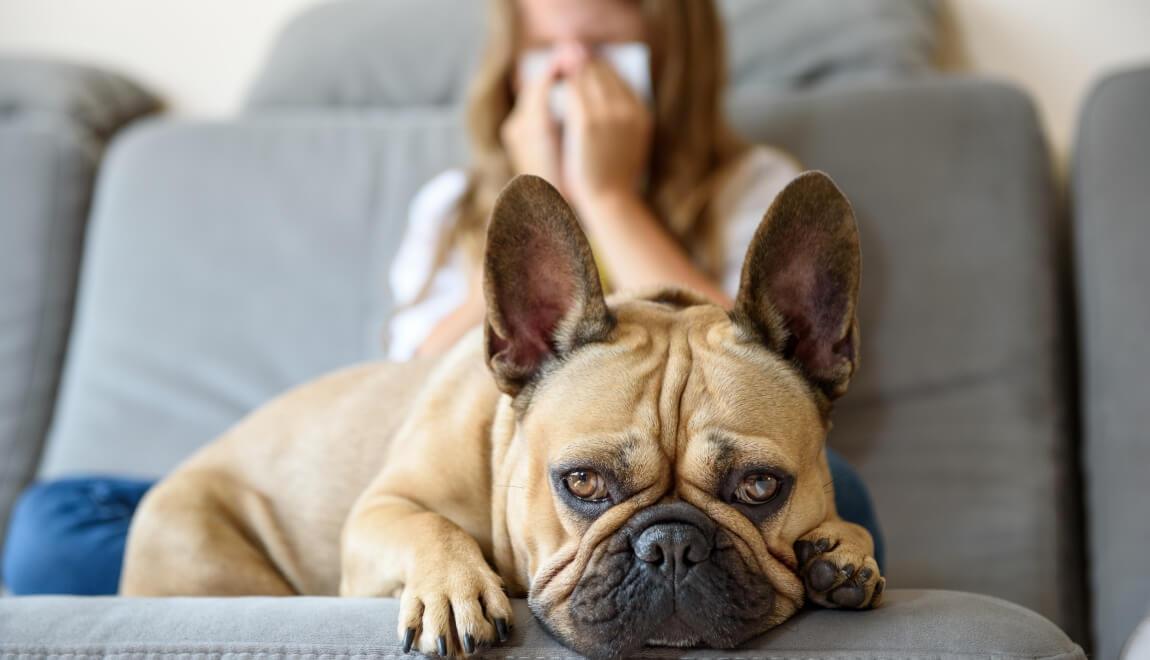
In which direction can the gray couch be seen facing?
toward the camera
